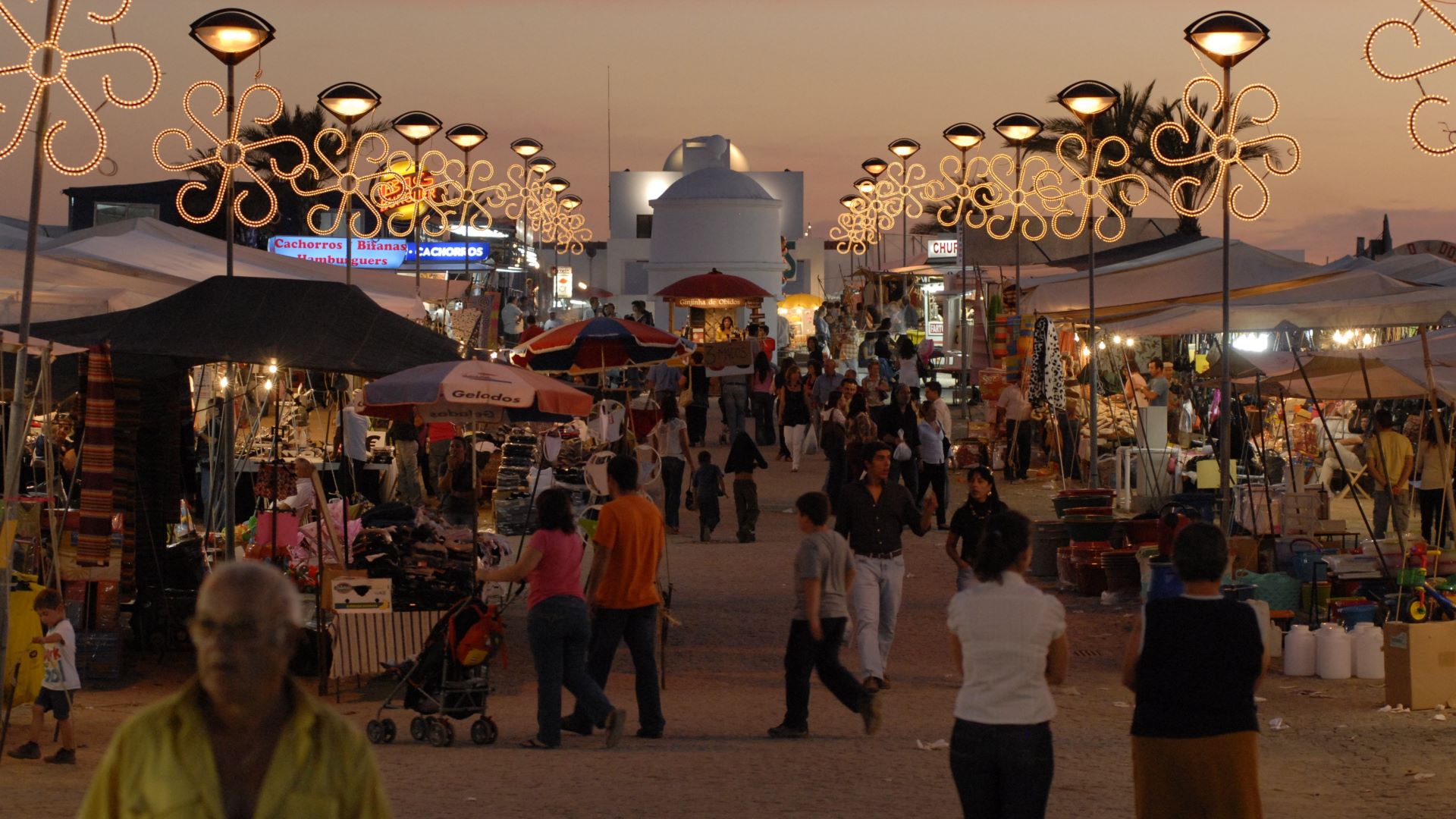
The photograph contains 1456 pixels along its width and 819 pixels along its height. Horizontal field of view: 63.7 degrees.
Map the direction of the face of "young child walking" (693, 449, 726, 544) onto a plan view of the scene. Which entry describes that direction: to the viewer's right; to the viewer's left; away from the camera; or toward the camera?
away from the camera

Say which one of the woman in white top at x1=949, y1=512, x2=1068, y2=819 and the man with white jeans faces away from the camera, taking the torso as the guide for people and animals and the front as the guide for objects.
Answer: the woman in white top

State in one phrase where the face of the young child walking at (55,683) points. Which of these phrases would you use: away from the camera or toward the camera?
toward the camera

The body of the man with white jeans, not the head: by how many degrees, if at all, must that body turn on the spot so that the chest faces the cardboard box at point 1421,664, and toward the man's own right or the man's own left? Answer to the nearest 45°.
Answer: approximately 90° to the man's own left

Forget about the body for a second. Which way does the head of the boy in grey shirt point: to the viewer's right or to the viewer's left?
to the viewer's left

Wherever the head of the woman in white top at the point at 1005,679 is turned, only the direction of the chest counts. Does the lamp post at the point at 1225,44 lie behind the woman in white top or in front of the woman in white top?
in front

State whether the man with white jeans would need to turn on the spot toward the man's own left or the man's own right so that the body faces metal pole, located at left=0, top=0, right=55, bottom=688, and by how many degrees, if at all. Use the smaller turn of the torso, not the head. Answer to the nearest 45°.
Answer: approximately 45° to the man's own right

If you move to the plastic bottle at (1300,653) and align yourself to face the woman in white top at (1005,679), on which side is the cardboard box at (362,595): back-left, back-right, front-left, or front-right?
front-right

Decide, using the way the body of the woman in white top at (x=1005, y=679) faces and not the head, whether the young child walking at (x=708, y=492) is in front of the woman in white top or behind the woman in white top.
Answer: in front

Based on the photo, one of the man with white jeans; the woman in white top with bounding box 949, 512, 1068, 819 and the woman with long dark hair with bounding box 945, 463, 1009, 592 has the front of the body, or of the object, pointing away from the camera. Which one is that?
the woman in white top

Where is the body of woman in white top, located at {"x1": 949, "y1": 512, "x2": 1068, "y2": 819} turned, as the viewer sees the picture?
away from the camera

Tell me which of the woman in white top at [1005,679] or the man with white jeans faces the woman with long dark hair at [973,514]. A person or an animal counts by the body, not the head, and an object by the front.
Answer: the woman in white top

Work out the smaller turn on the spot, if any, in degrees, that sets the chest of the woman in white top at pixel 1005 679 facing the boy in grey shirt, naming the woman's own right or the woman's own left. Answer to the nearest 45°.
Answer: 0° — they already face them

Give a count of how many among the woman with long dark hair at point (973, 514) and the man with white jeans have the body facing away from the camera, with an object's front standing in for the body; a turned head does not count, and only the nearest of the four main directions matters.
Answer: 0

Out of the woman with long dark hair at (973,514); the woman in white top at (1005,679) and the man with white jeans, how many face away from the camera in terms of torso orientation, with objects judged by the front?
1

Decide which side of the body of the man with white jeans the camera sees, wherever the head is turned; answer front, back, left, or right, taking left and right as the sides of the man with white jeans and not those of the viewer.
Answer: front

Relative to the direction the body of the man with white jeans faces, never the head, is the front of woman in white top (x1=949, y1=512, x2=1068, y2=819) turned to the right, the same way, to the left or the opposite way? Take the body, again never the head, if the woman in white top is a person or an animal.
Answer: the opposite way

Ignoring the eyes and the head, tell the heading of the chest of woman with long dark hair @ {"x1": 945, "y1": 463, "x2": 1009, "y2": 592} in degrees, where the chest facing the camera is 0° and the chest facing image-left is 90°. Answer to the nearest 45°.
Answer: approximately 45°
